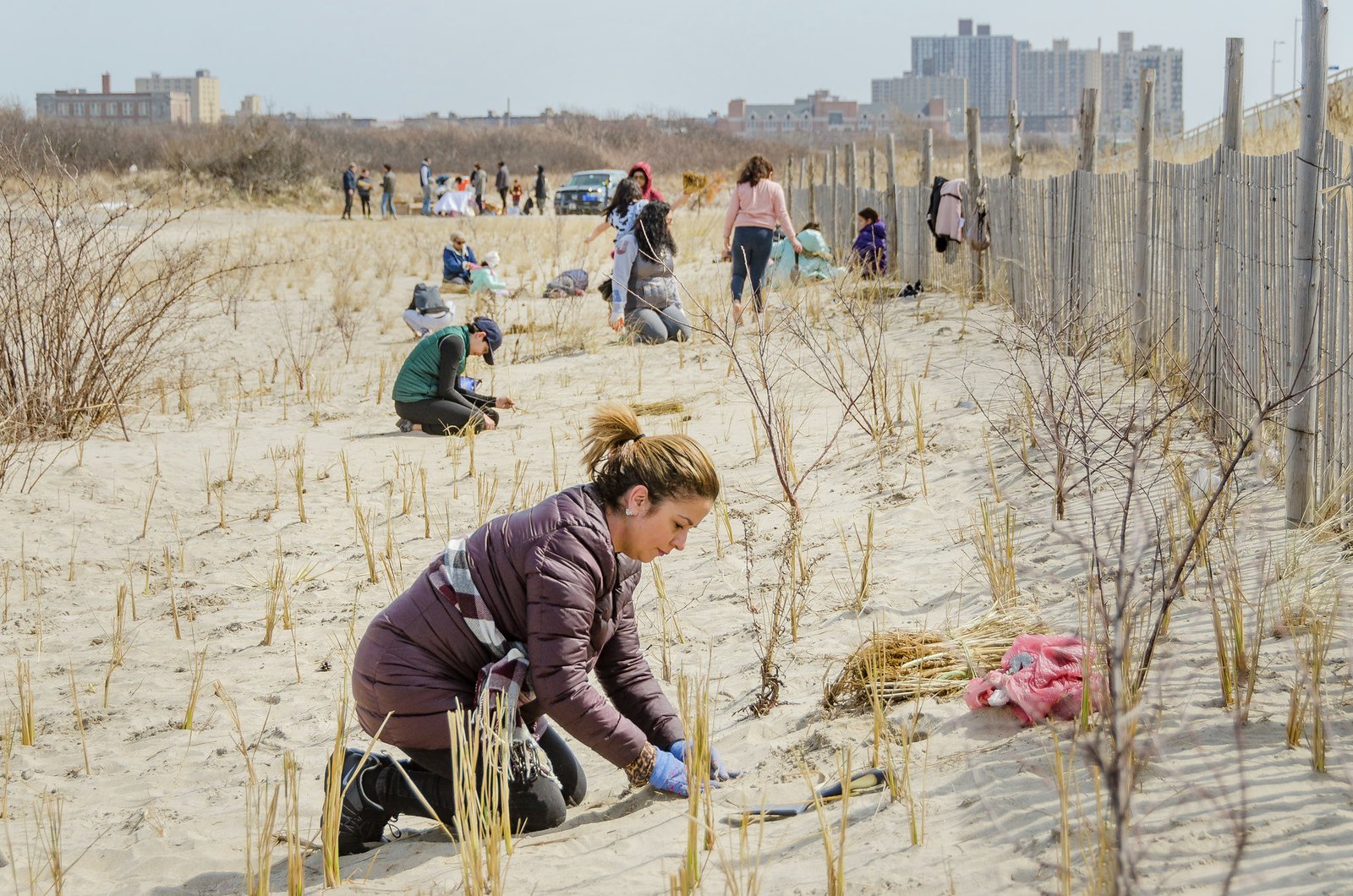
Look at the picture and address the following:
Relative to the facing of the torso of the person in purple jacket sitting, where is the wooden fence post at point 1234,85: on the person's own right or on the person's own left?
on the person's own left

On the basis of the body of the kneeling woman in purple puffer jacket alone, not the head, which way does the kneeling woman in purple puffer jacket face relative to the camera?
to the viewer's right

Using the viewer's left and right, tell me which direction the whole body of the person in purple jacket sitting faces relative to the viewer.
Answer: facing to the left of the viewer

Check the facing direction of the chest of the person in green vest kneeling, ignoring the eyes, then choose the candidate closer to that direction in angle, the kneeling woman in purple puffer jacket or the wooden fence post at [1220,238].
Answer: the wooden fence post

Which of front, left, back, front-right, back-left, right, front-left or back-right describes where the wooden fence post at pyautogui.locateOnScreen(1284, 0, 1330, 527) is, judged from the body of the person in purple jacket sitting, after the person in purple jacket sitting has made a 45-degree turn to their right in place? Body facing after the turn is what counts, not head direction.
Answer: back-left

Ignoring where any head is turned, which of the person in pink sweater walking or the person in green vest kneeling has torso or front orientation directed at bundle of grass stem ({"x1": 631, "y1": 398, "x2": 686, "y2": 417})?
the person in green vest kneeling

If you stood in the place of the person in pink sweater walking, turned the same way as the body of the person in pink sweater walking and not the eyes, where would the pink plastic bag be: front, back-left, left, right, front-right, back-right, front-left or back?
back

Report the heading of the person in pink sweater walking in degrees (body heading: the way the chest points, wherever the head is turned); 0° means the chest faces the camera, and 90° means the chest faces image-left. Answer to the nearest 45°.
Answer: approximately 180°

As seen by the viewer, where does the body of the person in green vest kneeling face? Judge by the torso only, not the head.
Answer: to the viewer's right

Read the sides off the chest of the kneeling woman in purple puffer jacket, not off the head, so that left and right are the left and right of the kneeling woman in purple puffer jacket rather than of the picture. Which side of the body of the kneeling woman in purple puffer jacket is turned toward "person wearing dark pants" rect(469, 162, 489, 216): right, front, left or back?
left

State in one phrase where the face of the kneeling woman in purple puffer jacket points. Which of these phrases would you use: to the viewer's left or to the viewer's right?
to the viewer's right
